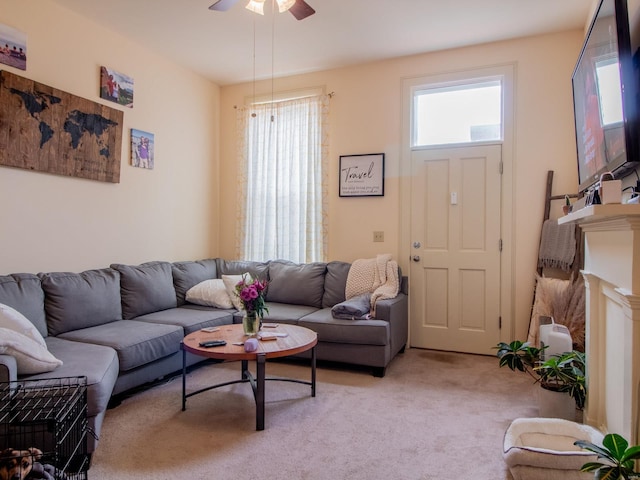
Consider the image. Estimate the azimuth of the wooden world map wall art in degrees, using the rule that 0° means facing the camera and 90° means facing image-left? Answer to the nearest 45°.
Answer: approximately 315°

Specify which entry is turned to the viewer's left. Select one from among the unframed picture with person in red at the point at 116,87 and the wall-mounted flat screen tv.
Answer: the wall-mounted flat screen tv

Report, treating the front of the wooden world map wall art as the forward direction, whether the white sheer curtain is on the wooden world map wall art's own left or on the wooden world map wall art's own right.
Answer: on the wooden world map wall art's own left

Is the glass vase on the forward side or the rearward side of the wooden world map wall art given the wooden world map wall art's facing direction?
on the forward side

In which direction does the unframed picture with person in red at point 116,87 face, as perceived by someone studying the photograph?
facing the viewer and to the right of the viewer

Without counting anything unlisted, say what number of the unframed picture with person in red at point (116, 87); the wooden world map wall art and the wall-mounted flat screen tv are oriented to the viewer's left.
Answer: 1

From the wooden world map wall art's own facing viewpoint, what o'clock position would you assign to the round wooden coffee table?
The round wooden coffee table is roughly at 12 o'clock from the wooden world map wall art.

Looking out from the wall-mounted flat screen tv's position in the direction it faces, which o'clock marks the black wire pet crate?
The black wire pet crate is roughly at 11 o'clock from the wall-mounted flat screen tv.

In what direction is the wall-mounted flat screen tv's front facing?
to the viewer's left

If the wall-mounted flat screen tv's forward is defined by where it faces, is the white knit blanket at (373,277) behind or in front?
in front

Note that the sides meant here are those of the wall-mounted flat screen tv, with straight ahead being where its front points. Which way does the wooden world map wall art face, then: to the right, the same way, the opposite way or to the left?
the opposite way

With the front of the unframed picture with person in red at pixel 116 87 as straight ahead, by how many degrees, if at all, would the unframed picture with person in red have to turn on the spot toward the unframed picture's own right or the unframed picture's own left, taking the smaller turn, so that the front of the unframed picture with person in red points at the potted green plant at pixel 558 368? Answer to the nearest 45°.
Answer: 0° — it already faces it

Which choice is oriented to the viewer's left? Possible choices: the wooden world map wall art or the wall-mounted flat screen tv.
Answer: the wall-mounted flat screen tv
